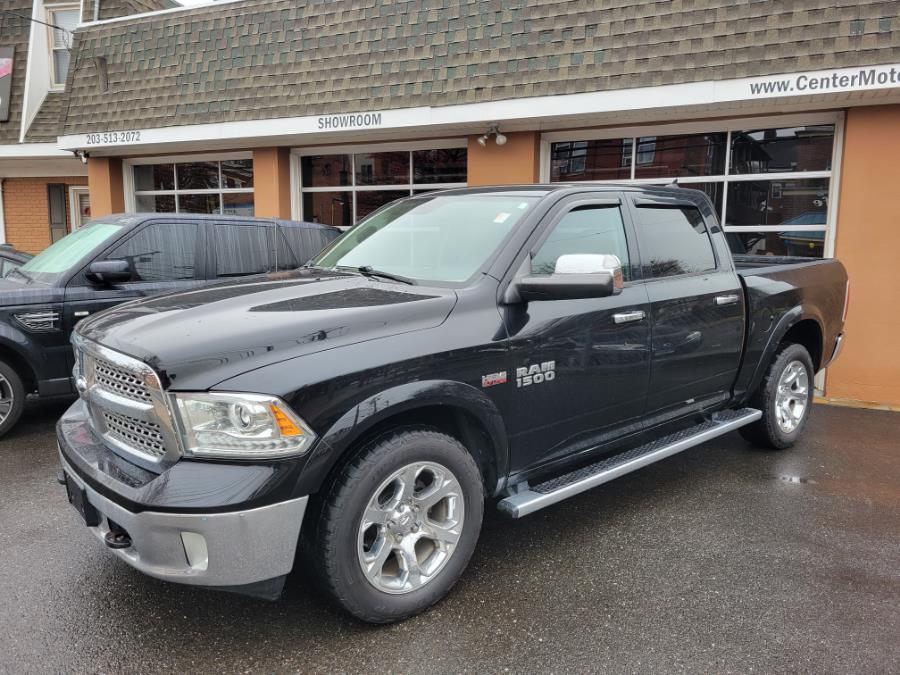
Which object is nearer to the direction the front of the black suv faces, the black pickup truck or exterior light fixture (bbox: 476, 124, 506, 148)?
the black pickup truck

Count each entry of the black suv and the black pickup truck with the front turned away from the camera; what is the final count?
0

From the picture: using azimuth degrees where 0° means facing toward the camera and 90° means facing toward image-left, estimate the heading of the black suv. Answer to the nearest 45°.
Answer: approximately 45°

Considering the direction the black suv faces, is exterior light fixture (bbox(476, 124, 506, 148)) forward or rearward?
rearward

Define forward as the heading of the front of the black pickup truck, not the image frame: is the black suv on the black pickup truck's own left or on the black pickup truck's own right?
on the black pickup truck's own right

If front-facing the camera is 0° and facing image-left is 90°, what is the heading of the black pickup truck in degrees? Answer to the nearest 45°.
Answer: approximately 45°

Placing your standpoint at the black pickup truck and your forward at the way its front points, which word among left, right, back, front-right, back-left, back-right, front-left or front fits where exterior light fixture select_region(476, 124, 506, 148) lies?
back-right
